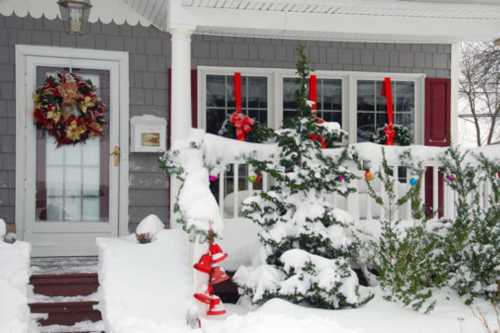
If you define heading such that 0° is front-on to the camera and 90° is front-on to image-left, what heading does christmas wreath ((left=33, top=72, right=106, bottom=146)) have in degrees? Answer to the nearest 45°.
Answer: approximately 0°

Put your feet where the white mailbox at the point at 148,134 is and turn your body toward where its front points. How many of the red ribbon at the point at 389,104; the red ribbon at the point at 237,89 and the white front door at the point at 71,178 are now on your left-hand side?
2

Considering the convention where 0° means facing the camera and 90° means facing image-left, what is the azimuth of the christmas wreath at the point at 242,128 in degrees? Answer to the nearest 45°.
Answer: approximately 0°

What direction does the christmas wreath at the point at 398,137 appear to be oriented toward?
toward the camera

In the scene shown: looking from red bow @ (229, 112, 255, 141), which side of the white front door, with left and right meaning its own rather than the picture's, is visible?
left

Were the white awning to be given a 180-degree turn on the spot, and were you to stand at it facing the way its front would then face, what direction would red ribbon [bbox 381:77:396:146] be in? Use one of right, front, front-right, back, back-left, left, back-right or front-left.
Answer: right

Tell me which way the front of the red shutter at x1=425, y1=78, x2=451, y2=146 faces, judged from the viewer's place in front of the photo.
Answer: facing the viewer

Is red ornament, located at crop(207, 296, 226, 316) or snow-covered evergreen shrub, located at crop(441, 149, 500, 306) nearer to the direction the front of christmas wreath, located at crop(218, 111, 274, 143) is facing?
the red ornament

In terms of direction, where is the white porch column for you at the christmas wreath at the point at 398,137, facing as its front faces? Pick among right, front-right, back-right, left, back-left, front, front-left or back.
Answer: front-right
